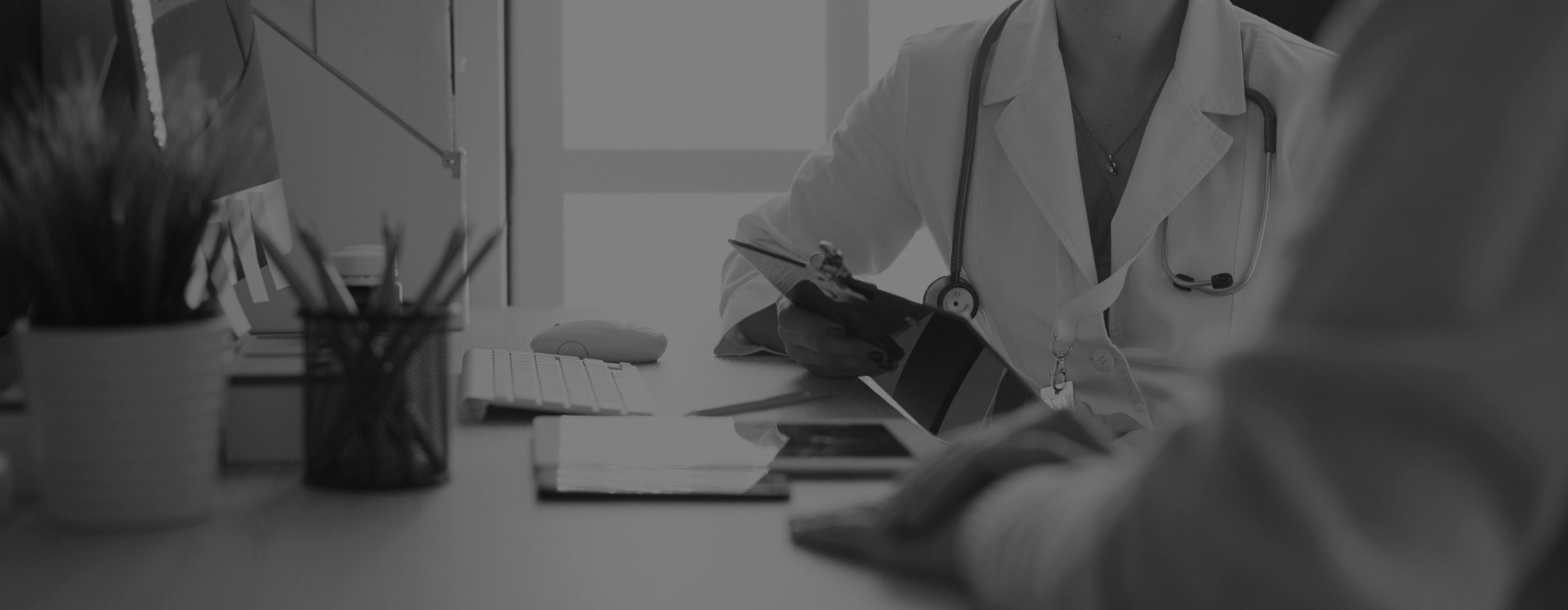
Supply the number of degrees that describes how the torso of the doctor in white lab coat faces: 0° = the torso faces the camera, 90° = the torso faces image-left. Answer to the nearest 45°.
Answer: approximately 0°

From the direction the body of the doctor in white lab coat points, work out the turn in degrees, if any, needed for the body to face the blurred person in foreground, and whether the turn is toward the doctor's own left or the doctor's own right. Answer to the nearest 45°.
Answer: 0° — they already face them

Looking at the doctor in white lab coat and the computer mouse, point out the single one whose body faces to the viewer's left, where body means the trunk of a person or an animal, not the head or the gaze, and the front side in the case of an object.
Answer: the computer mouse

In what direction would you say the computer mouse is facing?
to the viewer's left

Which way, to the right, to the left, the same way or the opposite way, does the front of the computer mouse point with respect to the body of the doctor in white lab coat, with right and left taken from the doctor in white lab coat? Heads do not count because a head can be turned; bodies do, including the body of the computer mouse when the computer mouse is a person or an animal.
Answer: to the right
